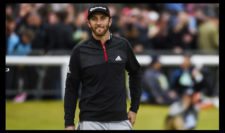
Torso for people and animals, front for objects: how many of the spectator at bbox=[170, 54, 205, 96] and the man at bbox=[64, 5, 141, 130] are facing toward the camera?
2

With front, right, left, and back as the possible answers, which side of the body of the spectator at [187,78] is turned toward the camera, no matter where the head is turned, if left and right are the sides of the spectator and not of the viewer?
front

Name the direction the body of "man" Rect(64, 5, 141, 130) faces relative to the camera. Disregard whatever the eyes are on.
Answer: toward the camera

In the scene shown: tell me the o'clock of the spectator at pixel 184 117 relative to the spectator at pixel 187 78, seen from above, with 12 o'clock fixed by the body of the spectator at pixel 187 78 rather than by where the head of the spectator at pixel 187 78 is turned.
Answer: the spectator at pixel 184 117 is roughly at 12 o'clock from the spectator at pixel 187 78.

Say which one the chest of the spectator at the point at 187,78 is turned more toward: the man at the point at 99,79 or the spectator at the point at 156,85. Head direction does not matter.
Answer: the man

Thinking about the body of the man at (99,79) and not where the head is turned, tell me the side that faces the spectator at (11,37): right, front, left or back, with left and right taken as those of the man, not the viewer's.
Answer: back

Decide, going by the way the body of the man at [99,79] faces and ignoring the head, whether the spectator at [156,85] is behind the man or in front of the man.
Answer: behind

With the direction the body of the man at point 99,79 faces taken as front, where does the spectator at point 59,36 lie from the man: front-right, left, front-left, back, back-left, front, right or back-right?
back

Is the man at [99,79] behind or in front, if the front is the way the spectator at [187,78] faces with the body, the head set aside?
in front

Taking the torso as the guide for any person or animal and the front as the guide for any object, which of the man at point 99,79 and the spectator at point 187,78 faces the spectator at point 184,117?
the spectator at point 187,78
